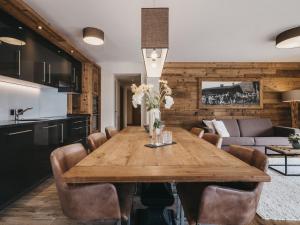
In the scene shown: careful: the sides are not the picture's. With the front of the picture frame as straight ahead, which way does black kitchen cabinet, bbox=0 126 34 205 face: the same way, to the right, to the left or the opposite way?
to the left

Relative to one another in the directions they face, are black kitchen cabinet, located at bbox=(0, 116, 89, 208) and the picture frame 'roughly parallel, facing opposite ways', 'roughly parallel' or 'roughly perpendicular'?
roughly perpendicular

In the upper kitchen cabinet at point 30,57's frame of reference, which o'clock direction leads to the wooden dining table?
The wooden dining table is roughly at 1 o'clock from the upper kitchen cabinet.

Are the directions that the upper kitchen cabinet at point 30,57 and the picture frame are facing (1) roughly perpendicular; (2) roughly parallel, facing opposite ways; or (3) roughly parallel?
roughly perpendicular

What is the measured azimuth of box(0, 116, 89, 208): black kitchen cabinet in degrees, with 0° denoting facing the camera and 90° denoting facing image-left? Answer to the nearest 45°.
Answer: approximately 315°
